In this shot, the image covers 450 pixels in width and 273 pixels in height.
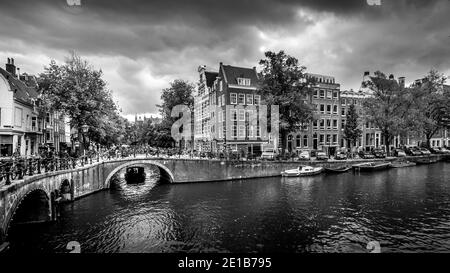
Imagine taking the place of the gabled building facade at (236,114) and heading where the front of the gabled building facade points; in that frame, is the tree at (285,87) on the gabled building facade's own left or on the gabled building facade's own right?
on the gabled building facade's own left
